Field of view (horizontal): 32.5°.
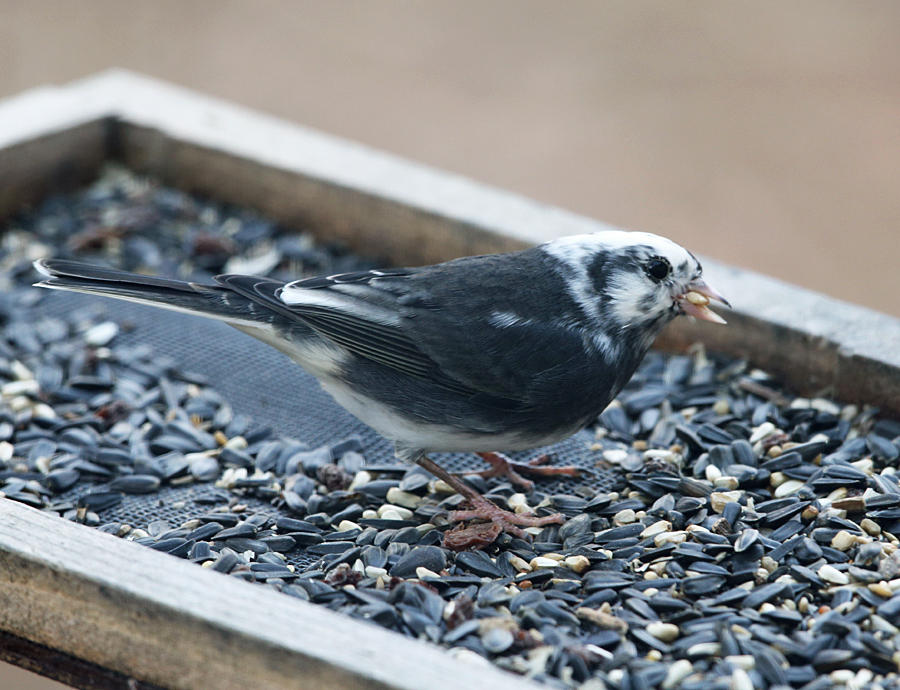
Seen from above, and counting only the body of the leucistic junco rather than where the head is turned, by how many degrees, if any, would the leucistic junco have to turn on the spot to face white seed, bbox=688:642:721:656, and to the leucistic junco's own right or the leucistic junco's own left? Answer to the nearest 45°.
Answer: approximately 45° to the leucistic junco's own right

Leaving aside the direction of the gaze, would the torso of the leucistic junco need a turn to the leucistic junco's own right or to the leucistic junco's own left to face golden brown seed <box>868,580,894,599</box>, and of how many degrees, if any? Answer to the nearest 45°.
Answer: approximately 45° to the leucistic junco's own right

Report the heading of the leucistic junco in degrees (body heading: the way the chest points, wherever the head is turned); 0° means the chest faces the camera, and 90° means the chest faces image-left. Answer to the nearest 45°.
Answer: approximately 270°

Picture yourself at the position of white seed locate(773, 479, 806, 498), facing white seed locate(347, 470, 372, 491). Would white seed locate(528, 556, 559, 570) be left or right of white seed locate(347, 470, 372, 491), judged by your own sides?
left

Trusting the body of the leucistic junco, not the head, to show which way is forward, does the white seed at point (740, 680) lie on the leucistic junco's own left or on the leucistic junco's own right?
on the leucistic junco's own right

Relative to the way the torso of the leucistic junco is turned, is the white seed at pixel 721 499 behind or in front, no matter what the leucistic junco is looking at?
in front

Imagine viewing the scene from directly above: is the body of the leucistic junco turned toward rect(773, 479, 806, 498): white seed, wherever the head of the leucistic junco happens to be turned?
yes

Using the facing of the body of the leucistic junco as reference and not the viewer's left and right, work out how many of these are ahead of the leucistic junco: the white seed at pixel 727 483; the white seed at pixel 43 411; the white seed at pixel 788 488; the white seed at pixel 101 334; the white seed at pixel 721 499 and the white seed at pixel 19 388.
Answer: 3

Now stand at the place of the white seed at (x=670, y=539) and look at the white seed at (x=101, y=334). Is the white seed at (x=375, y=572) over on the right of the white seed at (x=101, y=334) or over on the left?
left

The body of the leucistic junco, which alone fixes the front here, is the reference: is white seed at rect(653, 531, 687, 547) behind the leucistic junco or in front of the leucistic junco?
in front

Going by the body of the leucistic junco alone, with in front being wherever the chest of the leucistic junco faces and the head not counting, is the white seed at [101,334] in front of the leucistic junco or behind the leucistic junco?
behind
